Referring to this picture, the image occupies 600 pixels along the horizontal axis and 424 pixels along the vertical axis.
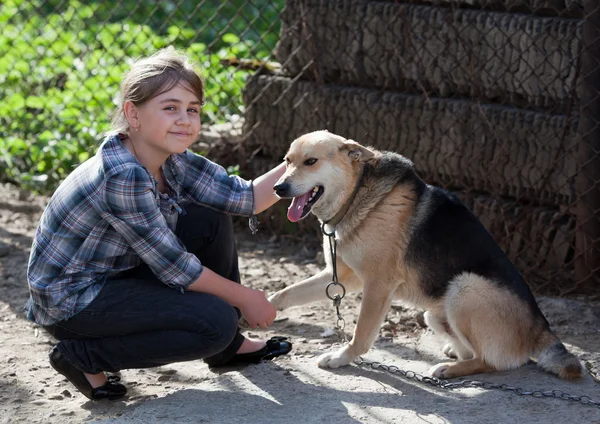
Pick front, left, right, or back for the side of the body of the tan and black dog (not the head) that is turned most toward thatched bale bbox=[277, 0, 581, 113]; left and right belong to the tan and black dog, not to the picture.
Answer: right

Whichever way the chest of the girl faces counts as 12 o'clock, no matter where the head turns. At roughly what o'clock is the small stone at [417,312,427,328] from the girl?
The small stone is roughly at 11 o'clock from the girl.

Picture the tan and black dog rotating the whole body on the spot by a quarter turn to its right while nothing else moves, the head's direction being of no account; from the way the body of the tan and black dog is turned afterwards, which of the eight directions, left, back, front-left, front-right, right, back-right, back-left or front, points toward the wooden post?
front-right

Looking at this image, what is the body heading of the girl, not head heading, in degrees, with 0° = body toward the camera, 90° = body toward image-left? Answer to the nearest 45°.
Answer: approximately 270°

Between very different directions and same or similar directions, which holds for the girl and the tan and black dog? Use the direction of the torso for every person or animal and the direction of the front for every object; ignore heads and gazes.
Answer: very different directions

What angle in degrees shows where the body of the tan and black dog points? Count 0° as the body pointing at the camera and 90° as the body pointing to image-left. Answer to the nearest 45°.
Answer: approximately 90°

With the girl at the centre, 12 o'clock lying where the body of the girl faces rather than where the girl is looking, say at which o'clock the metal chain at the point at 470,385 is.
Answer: The metal chain is roughly at 12 o'clock from the girl.

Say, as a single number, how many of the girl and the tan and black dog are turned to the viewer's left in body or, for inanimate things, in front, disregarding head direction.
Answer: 1
